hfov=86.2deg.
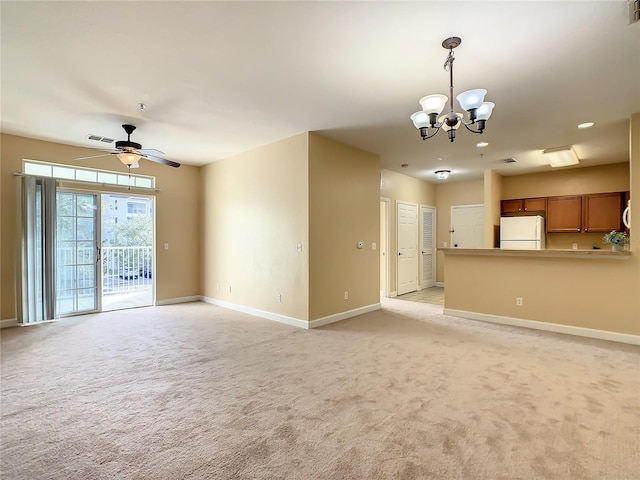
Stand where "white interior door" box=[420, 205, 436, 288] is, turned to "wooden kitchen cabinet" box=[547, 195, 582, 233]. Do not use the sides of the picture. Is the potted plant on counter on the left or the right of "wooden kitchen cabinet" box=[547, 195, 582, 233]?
right

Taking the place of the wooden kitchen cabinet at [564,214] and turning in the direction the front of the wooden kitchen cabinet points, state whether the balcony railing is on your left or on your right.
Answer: on your right

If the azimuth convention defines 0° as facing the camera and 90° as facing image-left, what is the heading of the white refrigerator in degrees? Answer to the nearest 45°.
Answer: approximately 0°

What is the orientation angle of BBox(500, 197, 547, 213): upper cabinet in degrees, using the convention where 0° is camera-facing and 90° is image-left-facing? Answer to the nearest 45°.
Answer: approximately 0°

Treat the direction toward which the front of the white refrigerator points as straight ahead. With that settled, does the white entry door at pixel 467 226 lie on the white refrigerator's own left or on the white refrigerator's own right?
on the white refrigerator's own right

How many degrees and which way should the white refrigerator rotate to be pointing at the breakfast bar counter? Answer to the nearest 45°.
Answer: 0° — it already faces it

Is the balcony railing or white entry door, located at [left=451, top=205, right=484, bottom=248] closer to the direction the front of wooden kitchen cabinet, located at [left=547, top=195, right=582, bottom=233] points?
the balcony railing

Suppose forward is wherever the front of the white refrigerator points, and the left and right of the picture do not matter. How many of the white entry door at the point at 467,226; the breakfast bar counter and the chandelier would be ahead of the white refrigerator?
2

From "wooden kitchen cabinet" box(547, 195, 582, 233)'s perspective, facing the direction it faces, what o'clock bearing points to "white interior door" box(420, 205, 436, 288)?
The white interior door is roughly at 3 o'clock from the wooden kitchen cabinet.

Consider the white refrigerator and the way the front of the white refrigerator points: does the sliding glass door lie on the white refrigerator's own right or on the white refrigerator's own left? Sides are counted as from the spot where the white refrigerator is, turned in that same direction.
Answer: on the white refrigerator's own right

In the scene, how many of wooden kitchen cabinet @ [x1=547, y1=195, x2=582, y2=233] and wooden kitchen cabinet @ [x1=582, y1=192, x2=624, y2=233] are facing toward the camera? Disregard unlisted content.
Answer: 2
